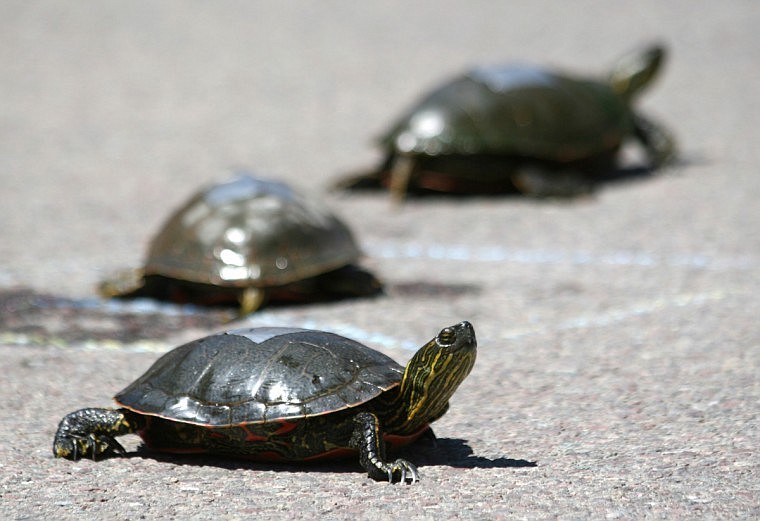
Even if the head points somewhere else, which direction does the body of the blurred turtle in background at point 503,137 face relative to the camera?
to the viewer's right

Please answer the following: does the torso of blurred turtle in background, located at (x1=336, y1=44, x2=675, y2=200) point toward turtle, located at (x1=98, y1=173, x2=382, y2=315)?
no

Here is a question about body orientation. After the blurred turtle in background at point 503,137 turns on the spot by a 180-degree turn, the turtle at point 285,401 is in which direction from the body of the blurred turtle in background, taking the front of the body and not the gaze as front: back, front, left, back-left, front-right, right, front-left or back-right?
left

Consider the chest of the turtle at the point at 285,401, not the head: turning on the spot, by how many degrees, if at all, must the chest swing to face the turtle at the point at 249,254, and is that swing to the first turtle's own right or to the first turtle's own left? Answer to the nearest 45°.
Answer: approximately 90° to the first turtle's own left

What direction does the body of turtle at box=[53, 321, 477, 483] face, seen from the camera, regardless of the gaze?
to the viewer's right
